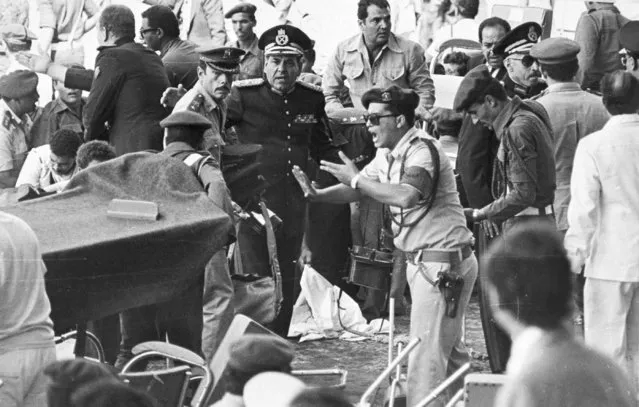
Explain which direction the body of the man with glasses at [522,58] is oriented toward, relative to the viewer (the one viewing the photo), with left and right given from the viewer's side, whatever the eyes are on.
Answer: facing the viewer and to the right of the viewer

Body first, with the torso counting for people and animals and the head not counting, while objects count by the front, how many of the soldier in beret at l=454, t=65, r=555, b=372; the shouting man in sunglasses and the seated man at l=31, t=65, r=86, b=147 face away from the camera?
0

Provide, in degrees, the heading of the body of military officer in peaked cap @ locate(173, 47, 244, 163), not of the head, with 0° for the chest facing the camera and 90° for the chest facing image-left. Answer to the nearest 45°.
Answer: approximately 315°

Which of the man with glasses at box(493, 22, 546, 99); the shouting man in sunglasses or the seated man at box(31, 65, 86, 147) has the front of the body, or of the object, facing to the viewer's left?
the shouting man in sunglasses

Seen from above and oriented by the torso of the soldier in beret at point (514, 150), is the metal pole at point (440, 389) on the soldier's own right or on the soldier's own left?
on the soldier's own left

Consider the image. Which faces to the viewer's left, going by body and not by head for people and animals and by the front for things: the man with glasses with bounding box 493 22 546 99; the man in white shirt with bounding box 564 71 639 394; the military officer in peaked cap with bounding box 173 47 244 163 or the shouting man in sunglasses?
the shouting man in sunglasses

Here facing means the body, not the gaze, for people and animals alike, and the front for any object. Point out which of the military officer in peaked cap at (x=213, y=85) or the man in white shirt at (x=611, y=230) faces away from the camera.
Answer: the man in white shirt

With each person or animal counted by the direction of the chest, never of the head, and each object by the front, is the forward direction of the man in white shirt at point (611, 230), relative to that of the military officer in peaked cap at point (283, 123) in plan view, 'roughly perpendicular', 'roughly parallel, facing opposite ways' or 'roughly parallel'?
roughly parallel, facing opposite ways

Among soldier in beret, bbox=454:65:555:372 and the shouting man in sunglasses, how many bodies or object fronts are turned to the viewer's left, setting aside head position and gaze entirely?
2

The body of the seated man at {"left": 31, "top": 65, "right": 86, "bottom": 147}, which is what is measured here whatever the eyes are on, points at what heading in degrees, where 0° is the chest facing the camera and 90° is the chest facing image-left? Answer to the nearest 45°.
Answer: approximately 315°

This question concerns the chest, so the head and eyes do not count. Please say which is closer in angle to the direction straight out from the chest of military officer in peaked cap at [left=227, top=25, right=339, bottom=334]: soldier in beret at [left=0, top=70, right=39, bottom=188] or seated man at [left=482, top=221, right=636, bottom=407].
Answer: the seated man

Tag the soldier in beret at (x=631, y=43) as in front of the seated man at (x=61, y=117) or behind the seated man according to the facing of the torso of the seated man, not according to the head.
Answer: in front

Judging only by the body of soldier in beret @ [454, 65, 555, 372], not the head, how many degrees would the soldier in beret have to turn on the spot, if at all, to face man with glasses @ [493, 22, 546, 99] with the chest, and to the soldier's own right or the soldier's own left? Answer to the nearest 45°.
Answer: approximately 90° to the soldier's own right
